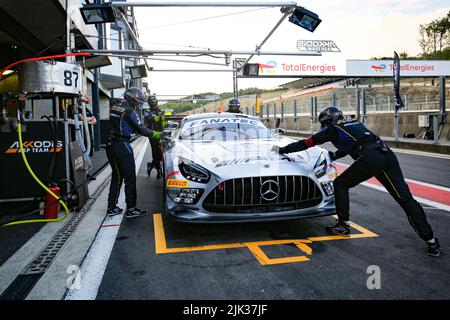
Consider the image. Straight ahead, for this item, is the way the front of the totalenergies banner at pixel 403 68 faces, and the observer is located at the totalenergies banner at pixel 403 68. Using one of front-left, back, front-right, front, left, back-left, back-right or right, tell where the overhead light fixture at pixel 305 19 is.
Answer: front

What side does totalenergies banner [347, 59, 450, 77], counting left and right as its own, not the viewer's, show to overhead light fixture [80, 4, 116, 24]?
front

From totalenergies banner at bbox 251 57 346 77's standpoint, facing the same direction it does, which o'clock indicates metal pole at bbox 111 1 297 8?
The metal pole is roughly at 12 o'clock from the totalenergies banner.

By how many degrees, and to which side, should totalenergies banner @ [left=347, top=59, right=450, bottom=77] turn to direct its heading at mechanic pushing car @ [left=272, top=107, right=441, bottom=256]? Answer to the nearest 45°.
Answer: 0° — it already faces them

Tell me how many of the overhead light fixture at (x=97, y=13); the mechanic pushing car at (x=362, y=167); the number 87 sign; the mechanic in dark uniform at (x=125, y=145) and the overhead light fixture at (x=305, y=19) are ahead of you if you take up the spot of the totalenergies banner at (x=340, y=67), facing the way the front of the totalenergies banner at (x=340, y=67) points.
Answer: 5

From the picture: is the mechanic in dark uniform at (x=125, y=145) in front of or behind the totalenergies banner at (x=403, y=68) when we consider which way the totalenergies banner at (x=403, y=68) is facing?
in front

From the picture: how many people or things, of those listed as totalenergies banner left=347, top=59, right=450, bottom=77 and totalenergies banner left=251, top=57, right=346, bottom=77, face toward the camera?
2

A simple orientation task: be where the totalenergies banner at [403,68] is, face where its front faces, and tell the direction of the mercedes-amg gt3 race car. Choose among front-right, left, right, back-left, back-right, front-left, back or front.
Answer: front

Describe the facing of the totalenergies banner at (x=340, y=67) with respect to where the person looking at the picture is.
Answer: facing the viewer

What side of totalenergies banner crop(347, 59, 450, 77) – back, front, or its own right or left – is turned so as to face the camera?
front

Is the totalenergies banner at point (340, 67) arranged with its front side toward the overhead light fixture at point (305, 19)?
yes

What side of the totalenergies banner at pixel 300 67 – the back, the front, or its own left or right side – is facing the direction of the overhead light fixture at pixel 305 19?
front

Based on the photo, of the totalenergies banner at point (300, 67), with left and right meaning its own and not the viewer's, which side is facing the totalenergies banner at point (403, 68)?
left

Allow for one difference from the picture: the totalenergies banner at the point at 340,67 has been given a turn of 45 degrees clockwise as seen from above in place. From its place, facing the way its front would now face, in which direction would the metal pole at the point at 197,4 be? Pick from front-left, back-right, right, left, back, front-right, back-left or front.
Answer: front-left
